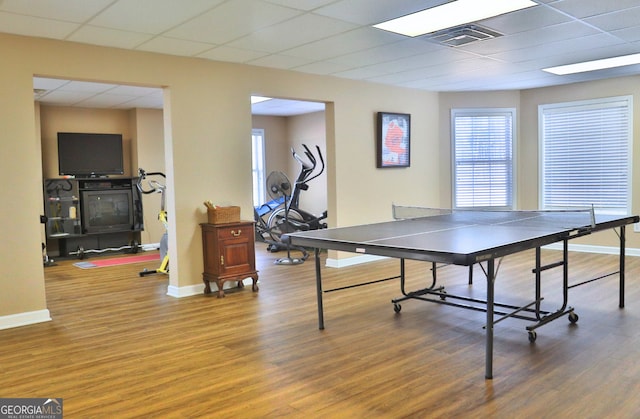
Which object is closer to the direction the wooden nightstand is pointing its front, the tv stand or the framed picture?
the framed picture

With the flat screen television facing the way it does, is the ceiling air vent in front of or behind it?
in front

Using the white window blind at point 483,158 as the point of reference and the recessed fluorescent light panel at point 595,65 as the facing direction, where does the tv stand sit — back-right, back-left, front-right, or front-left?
back-right

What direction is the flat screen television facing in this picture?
toward the camera

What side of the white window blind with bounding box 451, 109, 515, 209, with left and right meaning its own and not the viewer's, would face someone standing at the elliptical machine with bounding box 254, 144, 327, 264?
right

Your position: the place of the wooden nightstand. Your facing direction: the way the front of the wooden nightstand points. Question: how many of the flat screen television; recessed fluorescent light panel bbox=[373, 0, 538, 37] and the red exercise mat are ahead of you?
1

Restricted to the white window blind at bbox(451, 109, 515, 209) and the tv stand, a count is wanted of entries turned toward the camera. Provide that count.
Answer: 2

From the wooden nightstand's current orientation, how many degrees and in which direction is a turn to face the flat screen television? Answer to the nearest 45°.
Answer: approximately 180°

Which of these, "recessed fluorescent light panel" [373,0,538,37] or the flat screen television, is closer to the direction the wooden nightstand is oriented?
the recessed fluorescent light panel

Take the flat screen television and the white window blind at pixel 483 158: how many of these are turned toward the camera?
2

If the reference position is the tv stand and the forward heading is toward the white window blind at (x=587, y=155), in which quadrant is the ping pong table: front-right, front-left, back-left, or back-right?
front-right

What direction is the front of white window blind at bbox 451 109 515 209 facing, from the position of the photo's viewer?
facing the viewer

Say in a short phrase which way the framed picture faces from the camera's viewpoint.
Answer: facing the viewer and to the right of the viewer

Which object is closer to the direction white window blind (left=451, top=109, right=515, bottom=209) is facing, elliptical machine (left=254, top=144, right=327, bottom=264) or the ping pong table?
the ping pong table

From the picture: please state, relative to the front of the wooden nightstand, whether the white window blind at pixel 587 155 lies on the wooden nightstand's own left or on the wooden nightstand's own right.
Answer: on the wooden nightstand's own left
